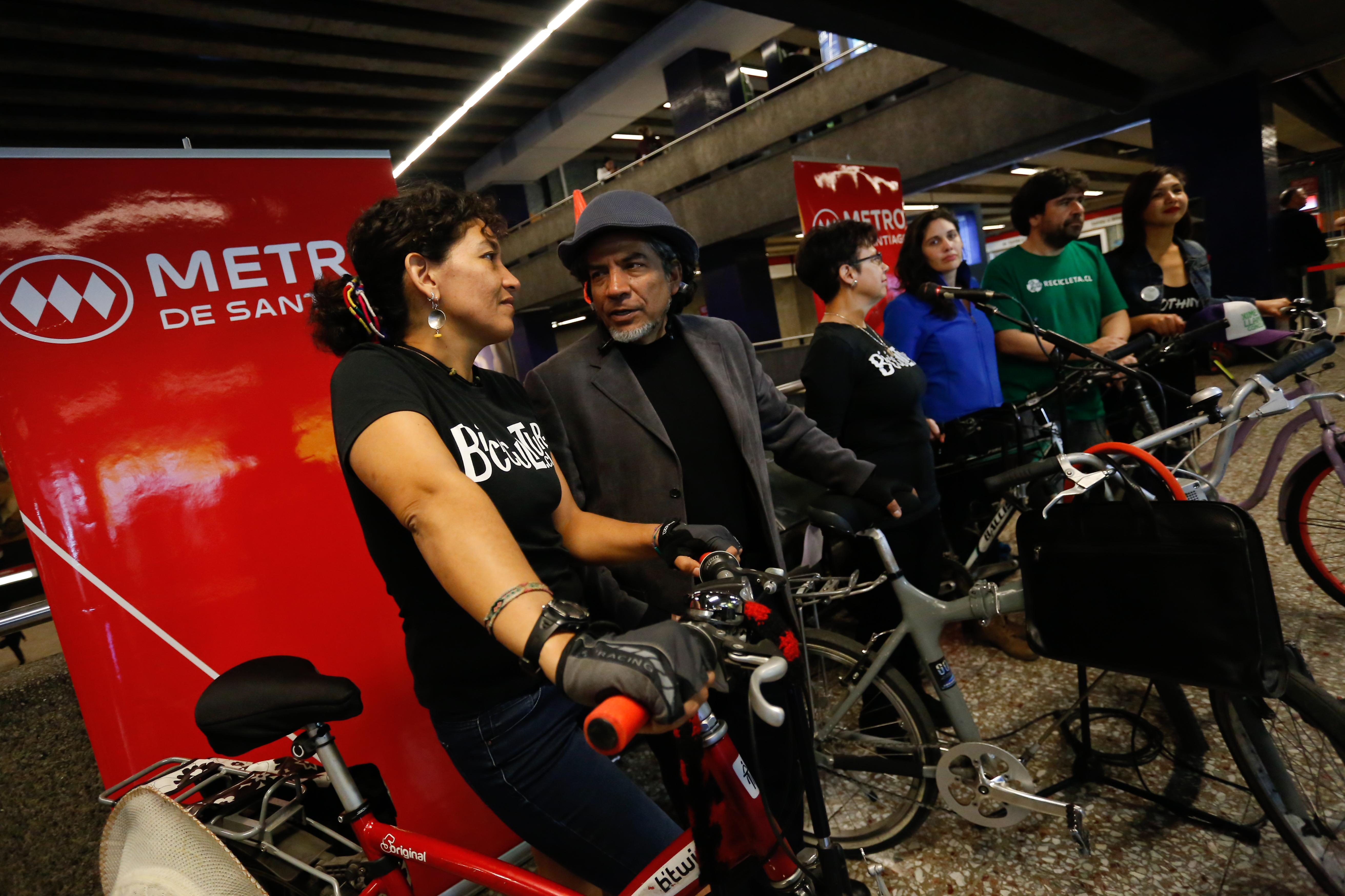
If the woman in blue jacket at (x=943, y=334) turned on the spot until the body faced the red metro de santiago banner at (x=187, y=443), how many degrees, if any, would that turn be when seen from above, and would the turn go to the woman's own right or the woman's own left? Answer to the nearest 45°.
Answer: approximately 90° to the woman's own right

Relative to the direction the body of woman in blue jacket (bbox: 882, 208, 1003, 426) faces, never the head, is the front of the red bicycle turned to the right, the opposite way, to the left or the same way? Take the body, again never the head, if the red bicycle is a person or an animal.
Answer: to the left

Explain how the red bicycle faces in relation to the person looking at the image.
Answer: facing to the right of the viewer

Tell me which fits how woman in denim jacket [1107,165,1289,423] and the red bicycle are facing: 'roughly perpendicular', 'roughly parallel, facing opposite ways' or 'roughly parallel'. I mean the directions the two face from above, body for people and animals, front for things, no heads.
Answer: roughly perpendicular

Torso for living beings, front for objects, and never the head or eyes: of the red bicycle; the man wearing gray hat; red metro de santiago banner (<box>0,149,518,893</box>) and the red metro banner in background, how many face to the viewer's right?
1

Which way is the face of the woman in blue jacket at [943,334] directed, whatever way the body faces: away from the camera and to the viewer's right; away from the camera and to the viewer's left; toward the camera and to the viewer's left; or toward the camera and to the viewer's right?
toward the camera and to the viewer's left

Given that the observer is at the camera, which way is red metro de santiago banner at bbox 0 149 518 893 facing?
facing the viewer

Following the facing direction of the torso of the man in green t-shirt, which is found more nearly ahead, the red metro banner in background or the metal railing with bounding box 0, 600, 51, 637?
the metal railing

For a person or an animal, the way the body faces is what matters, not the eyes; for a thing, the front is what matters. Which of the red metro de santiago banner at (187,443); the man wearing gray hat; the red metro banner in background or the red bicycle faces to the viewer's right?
the red bicycle

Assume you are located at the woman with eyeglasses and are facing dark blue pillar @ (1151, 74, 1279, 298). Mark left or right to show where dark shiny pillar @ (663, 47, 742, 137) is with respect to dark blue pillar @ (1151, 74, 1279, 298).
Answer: left

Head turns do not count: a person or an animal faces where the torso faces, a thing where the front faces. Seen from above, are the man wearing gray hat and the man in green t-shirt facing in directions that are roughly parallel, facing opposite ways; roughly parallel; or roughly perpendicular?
roughly parallel

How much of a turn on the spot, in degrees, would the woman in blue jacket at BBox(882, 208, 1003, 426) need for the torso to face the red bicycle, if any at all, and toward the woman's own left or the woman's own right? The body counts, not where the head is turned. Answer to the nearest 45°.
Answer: approximately 90° to the woman's own right
